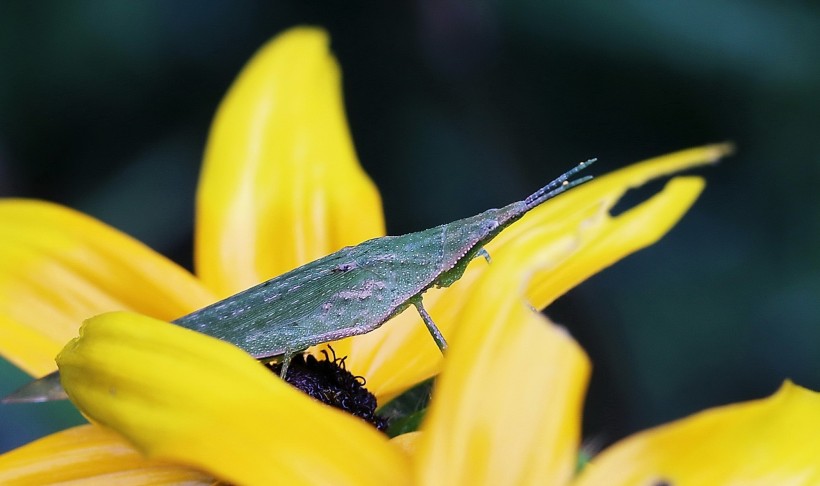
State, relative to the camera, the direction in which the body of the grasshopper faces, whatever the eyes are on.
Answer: to the viewer's right
